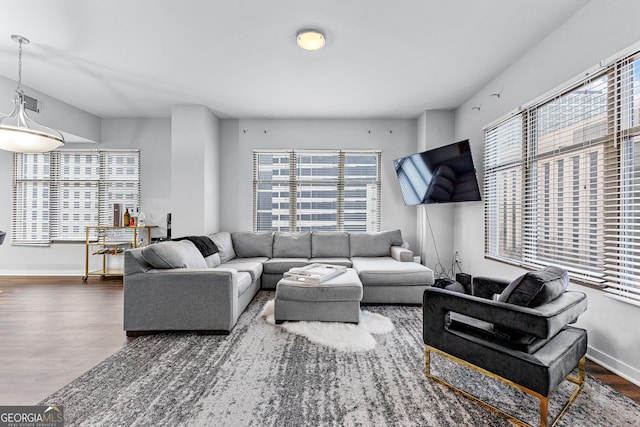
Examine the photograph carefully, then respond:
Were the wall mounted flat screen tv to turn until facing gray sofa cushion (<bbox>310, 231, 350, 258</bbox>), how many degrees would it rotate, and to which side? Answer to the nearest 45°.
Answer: approximately 45° to its right

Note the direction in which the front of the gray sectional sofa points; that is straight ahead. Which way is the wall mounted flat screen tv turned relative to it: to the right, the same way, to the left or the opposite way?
to the right

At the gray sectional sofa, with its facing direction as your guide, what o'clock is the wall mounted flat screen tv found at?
The wall mounted flat screen tv is roughly at 9 o'clock from the gray sectional sofa.

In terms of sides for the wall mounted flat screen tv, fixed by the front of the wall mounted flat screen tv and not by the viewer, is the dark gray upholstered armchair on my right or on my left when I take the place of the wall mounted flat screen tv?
on my left

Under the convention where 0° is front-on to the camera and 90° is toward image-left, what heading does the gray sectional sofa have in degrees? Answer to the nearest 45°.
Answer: approximately 0°

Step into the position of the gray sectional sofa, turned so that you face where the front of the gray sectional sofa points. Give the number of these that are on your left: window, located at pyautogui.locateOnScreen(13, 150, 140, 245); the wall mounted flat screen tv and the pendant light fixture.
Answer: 1

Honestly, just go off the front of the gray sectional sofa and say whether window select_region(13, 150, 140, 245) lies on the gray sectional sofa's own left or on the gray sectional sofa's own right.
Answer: on the gray sectional sofa's own right

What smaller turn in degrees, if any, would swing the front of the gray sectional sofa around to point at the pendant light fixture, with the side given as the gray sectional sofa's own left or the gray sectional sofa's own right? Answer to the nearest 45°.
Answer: approximately 90° to the gray sectional sofa's own right

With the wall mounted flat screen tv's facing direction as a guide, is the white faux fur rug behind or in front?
in front

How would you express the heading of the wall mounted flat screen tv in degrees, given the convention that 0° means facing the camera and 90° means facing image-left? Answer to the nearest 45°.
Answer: approximately 45°

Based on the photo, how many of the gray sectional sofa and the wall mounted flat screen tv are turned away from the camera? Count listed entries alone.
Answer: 0
